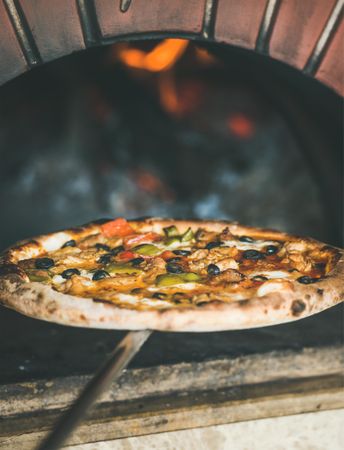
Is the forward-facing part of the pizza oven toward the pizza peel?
yes

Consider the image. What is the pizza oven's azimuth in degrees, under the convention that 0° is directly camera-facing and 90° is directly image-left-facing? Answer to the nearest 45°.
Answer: approximately 0°
